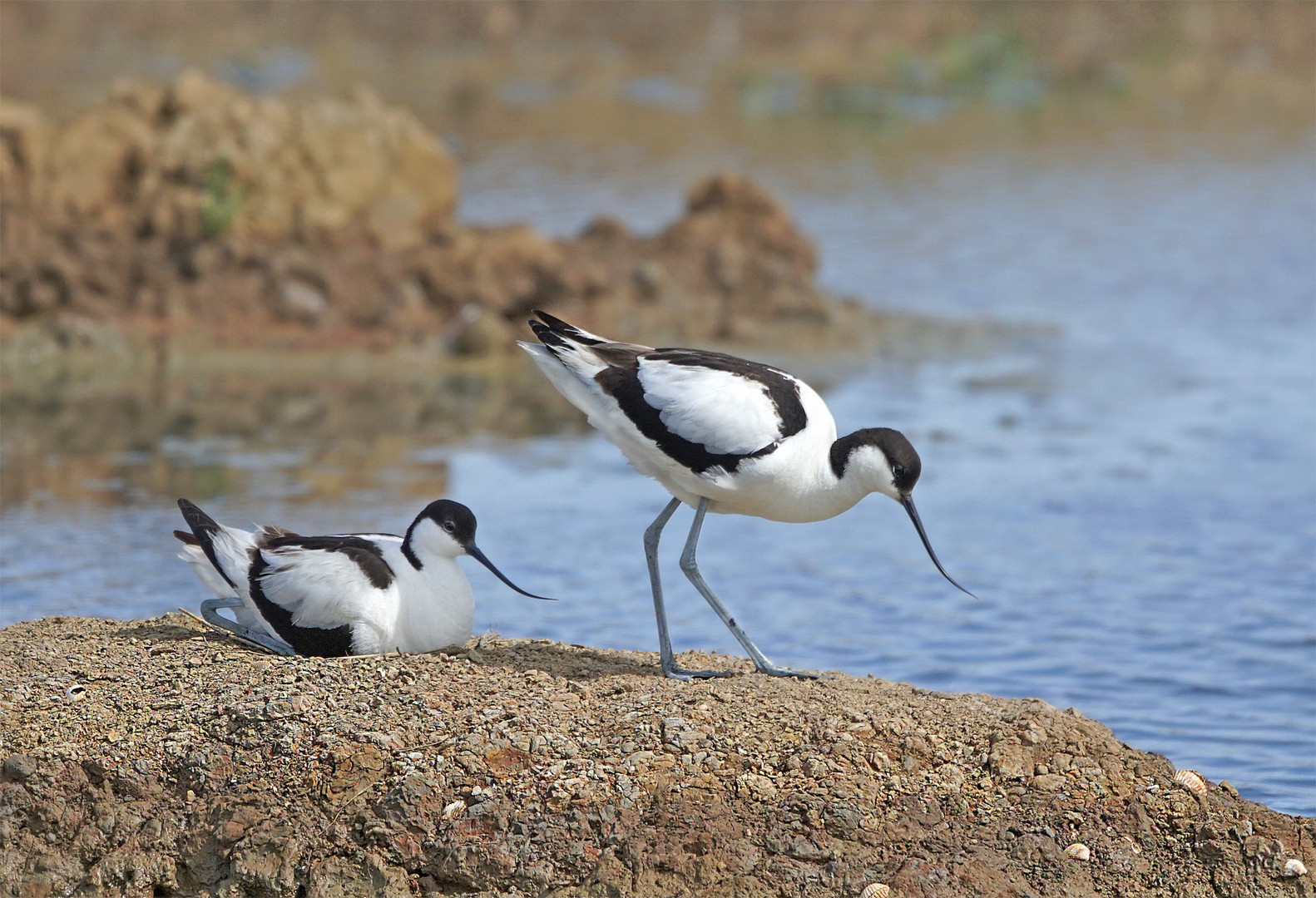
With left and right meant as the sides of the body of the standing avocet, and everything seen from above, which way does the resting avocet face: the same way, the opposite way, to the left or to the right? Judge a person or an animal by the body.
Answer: the same way

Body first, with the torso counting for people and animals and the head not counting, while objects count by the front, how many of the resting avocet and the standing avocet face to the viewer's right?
2

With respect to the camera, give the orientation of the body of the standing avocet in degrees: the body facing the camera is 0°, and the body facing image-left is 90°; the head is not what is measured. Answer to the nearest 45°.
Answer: approximately 270°

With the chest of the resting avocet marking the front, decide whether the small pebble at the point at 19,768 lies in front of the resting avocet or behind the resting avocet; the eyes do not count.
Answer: behind

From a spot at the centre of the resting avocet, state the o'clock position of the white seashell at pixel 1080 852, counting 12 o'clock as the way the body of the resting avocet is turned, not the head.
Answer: The white seashell is roughly at 1 o'clock from the resting avocet.

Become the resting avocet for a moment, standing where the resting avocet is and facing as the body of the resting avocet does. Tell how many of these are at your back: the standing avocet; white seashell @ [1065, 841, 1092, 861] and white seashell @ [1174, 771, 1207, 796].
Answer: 0

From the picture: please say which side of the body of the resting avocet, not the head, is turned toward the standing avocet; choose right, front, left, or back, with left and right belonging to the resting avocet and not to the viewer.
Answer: front

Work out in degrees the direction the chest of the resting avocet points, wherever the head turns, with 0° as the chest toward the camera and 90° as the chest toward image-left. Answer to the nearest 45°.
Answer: approximately 270°

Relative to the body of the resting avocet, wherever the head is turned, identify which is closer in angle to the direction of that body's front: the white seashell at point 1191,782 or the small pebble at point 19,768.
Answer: the white seashell

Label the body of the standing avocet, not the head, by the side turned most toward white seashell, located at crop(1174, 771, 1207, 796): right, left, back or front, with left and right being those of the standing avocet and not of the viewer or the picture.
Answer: front

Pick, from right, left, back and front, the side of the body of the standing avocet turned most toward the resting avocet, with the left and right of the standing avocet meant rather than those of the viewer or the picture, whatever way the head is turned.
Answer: back

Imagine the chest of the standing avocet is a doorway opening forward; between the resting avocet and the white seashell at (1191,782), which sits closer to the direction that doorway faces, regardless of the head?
the white seashell

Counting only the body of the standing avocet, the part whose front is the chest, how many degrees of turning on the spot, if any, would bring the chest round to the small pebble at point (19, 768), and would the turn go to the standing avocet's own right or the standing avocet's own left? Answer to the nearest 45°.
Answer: approximately 180°
